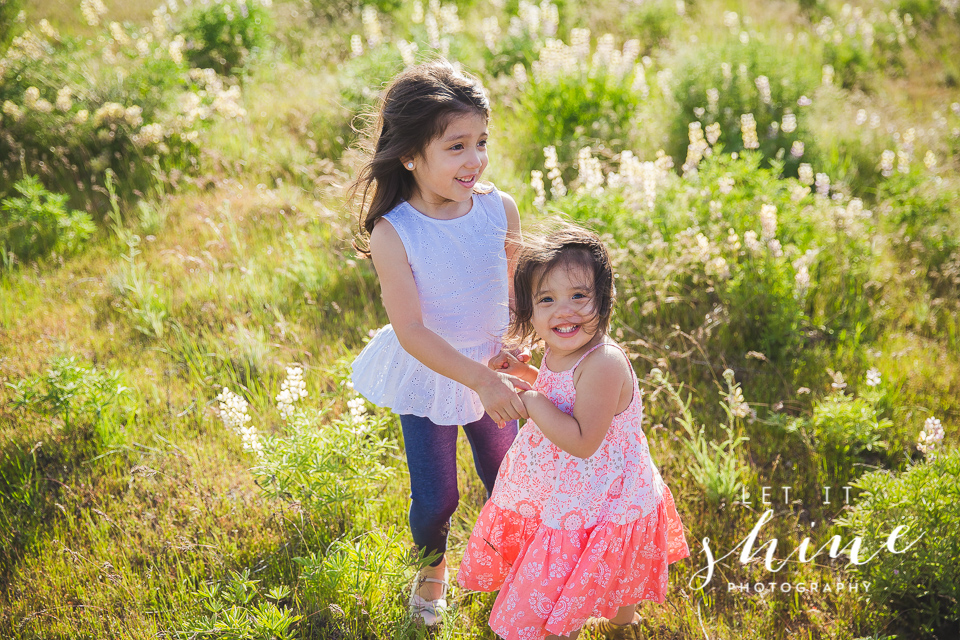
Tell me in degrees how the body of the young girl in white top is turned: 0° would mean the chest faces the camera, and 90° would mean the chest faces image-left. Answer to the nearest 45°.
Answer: approximately 315°

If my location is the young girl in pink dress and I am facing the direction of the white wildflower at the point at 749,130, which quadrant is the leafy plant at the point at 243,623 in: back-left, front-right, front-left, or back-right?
back-left

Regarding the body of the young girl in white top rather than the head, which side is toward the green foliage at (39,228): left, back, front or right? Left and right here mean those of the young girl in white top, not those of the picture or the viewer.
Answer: back

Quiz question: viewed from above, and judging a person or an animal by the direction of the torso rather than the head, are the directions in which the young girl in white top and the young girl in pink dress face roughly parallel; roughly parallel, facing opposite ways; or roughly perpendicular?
roughly perpendicular

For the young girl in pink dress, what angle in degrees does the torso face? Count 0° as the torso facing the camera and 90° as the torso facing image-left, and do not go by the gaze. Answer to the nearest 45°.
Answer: approximately 45°

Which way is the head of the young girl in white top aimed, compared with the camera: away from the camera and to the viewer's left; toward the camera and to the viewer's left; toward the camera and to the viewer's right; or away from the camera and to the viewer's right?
toward the camera and to the viewer's right
